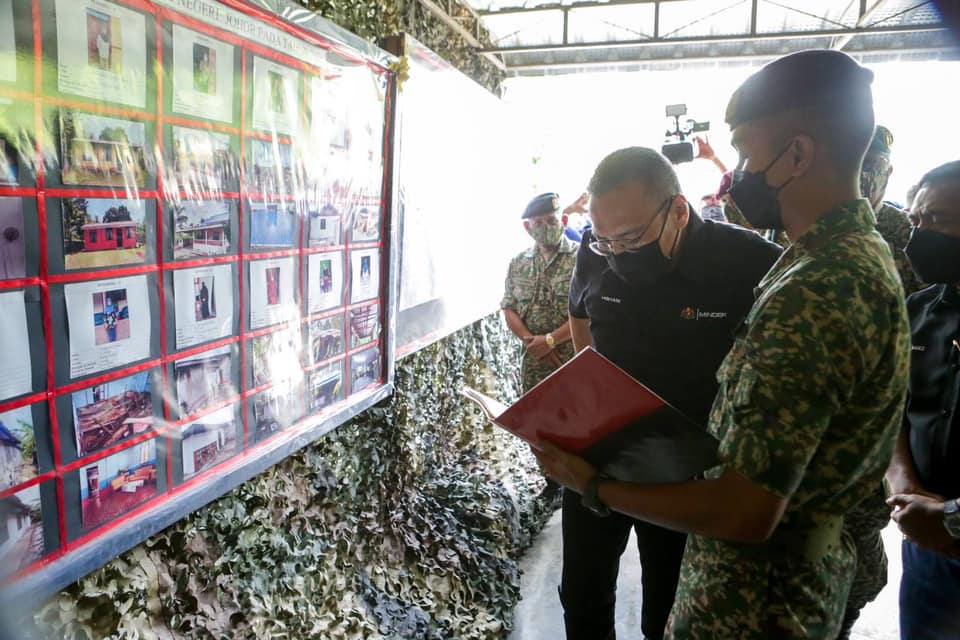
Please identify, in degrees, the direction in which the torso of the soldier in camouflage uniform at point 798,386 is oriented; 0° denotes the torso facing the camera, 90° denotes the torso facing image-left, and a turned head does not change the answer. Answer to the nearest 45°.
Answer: approximately 90°

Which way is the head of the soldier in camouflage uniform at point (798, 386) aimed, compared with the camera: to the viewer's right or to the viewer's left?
to the viewer's left

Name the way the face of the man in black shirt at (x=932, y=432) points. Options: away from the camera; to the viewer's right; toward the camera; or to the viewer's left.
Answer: to the viewer's left

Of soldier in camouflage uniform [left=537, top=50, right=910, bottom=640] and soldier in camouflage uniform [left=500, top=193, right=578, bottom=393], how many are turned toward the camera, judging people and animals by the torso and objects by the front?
1

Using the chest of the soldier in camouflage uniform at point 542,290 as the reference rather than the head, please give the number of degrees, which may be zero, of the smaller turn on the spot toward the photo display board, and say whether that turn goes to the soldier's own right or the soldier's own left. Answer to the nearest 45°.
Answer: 0° — they already face it

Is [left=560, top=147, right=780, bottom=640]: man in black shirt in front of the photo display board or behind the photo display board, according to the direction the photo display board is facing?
in front

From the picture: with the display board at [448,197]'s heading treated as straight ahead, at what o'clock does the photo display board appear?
The photo display board is roughly at 2 o'clock from the display board.

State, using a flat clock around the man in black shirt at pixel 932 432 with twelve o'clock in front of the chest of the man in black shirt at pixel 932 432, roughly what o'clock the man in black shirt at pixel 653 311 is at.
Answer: the man in black shirt at pixel 653 311 is roughly at 1 o'clock from the man in black shirt at pixel 932 432.

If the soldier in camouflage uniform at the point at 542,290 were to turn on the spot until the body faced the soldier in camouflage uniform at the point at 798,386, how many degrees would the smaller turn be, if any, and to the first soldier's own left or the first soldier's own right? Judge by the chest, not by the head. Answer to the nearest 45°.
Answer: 0° — they already face them

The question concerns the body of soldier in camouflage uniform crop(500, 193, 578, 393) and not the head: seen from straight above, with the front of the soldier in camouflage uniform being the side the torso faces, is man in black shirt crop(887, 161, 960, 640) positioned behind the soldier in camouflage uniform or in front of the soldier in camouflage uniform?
in front
